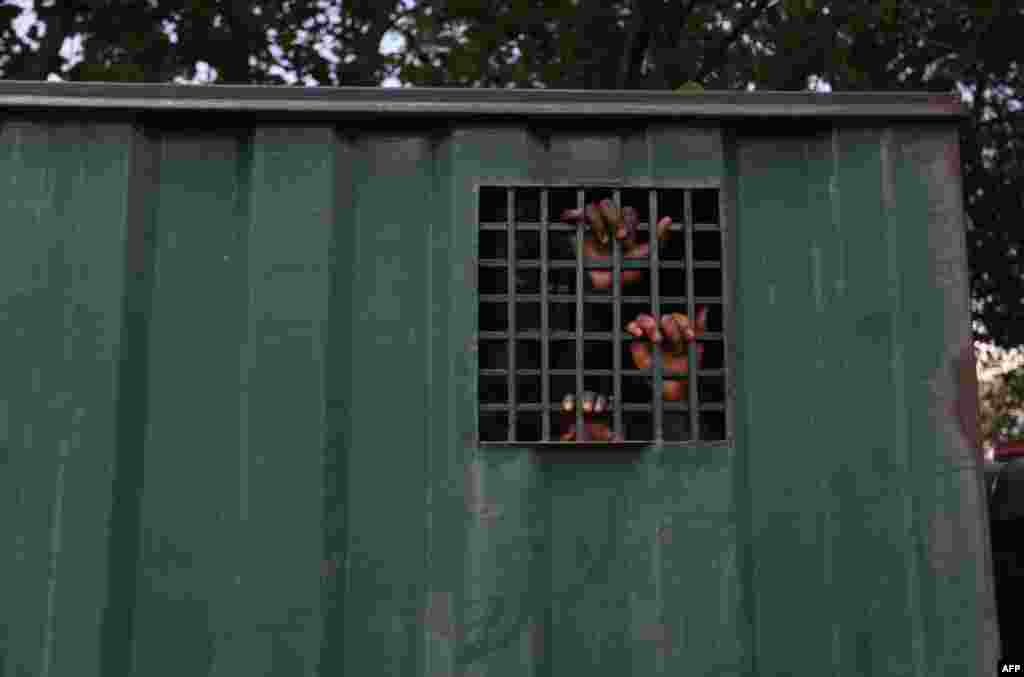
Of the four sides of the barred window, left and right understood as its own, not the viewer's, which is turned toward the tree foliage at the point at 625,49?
back

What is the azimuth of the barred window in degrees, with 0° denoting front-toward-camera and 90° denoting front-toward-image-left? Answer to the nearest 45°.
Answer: approximately 0°
